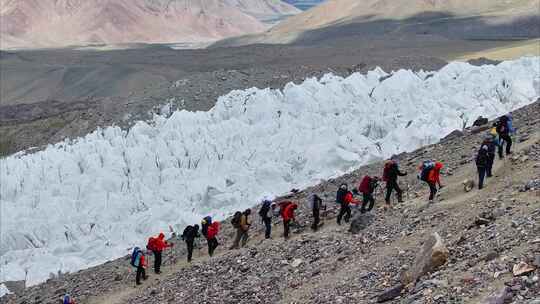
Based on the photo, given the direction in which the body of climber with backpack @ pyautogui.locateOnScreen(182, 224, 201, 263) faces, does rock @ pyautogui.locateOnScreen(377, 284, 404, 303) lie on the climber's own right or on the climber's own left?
on the climber's own right

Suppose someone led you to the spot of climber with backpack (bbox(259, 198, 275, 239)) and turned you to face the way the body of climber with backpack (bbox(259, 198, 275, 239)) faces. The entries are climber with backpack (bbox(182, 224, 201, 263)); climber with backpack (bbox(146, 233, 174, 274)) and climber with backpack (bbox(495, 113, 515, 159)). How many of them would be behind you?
2

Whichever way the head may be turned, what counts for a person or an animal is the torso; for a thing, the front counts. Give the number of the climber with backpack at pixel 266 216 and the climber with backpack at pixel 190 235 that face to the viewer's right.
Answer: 2

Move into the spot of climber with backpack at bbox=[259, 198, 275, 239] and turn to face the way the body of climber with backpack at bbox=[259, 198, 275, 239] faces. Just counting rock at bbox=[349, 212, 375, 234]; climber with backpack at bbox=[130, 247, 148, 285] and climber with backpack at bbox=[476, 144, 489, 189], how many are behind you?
1

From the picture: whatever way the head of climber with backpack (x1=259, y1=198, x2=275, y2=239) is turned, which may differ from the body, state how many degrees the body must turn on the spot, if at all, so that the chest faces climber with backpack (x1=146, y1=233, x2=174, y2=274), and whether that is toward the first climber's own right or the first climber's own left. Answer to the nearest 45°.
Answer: approximately 180°

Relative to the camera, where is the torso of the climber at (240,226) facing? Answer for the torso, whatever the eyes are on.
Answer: to the viewer's right

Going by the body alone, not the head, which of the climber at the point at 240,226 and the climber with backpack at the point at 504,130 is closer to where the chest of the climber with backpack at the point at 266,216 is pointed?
the climber with backpack

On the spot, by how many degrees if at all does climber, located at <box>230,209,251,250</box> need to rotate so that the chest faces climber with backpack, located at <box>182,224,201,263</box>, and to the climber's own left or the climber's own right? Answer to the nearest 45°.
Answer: approximately 180°

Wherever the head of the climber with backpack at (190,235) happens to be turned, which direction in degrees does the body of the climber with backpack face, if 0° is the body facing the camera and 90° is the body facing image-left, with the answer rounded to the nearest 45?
approximately 270°

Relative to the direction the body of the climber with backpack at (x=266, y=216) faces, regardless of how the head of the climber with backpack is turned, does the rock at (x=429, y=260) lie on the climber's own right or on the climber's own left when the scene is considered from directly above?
on the climber's own right

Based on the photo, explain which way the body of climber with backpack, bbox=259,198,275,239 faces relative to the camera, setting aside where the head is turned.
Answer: to the viewer's right

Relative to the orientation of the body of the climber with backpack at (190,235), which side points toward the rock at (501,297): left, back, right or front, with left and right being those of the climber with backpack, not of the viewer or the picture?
right

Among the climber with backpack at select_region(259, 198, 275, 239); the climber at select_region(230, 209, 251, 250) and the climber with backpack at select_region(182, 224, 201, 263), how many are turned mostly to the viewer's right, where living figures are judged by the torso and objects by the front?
3
